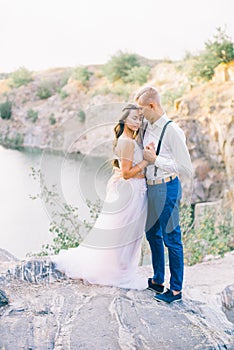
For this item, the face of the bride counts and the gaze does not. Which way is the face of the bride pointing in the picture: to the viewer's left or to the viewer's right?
to the viewer's right

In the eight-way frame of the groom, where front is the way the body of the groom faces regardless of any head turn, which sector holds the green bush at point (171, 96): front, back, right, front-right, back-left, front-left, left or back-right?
back-right

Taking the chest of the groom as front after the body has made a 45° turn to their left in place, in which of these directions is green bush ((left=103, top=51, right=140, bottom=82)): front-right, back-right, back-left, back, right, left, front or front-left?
back

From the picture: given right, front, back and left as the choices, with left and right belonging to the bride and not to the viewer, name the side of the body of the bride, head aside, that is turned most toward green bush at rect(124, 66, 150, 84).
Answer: left

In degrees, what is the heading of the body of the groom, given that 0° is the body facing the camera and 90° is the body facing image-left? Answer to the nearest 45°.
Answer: approximately 45°

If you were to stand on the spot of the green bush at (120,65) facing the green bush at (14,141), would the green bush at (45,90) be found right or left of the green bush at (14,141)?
right

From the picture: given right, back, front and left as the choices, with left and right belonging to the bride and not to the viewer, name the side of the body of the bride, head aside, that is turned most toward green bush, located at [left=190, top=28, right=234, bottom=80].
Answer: left

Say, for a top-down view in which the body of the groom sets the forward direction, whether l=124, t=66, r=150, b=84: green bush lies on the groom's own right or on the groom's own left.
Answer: on the groom's own right

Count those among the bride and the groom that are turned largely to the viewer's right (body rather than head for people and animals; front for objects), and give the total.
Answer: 1

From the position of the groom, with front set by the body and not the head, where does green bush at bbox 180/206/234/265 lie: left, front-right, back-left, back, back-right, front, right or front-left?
back-right

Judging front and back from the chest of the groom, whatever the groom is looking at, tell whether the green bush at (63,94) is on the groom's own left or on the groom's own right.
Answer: on the groom's own right

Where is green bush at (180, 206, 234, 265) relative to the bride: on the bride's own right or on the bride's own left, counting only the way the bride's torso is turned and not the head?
on the bride's own left

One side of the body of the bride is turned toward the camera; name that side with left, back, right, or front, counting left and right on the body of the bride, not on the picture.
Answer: right
